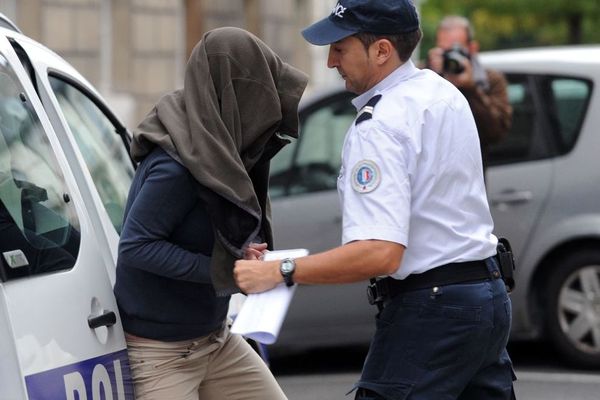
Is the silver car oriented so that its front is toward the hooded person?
no

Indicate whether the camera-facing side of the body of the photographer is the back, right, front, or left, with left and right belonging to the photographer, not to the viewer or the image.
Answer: front

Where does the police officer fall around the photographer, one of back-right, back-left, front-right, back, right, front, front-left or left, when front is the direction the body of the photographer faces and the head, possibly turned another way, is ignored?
front

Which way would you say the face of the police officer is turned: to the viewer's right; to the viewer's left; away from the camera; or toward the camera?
to the viewer's left

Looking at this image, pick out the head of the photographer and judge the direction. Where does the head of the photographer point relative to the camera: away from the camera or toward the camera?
toward the camera
